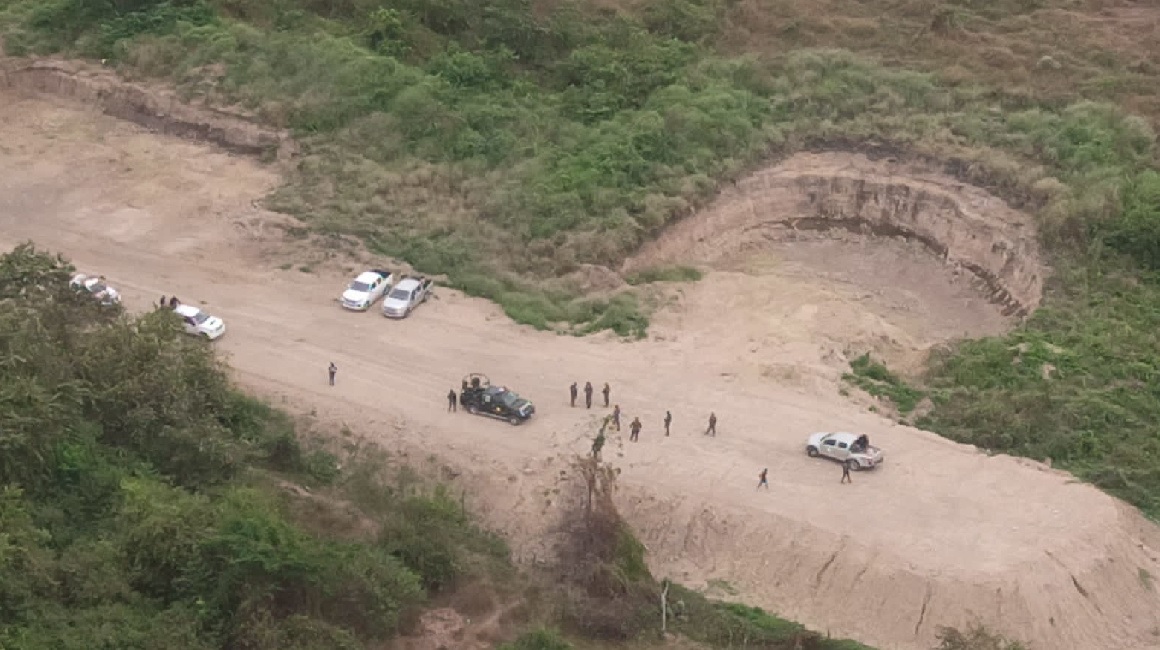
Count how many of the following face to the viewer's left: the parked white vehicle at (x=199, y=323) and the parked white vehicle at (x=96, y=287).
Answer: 0

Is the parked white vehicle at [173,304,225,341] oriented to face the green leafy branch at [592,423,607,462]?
yes

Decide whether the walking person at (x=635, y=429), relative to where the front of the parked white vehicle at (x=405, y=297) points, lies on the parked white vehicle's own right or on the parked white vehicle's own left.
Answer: on the parked white vehicle's own left

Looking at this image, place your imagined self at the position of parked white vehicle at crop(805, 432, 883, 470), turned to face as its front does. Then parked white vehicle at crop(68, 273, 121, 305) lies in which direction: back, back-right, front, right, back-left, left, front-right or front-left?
front-left

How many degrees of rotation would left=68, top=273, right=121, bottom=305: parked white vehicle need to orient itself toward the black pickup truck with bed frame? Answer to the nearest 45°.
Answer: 0° — it already faces it

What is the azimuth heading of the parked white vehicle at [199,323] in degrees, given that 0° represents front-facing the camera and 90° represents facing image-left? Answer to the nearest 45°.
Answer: approximately 315°

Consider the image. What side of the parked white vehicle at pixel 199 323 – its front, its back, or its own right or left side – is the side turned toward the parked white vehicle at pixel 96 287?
back

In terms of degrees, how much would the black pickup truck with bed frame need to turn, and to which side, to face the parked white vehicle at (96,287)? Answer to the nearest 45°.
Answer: approximately 135° to its right

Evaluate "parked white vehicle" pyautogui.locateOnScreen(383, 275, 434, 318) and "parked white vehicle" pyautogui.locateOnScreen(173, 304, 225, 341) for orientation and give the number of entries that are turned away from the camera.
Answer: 0

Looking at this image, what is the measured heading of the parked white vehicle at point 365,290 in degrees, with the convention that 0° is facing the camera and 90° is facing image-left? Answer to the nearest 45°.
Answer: approximately 45°
